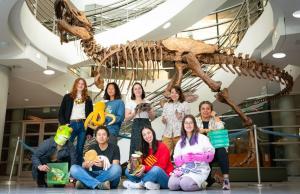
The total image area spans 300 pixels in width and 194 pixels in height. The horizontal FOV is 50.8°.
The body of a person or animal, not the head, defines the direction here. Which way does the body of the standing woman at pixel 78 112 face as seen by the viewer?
toward the camera

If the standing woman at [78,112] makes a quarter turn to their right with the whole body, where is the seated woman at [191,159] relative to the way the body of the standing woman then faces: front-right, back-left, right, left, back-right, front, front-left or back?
back-left

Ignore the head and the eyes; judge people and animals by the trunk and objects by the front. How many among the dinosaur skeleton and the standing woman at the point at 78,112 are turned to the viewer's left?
1

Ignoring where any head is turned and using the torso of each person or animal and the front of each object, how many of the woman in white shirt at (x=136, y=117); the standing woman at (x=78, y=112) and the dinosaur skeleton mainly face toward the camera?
2

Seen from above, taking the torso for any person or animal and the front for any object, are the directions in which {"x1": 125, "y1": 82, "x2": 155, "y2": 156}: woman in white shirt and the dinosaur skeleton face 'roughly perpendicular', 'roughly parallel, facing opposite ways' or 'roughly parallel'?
roughly perpendicular

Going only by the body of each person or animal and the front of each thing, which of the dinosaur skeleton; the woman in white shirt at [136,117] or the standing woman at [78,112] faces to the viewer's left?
the dinosaur skeleton

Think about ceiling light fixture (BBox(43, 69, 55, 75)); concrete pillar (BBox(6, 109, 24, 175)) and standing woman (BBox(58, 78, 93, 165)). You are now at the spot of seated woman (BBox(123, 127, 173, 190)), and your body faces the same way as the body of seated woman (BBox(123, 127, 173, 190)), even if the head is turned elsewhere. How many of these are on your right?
3

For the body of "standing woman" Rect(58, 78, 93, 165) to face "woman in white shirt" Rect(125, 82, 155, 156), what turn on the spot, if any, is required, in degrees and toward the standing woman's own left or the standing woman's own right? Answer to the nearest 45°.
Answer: approximately 45° to the standing woman's own left

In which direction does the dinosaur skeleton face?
to the viewer's left

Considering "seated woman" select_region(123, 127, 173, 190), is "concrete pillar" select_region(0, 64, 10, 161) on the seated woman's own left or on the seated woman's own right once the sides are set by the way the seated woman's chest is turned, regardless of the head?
on the seated woman's own right

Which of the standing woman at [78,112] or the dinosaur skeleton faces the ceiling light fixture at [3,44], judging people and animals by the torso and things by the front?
the dinosaur skeleton
